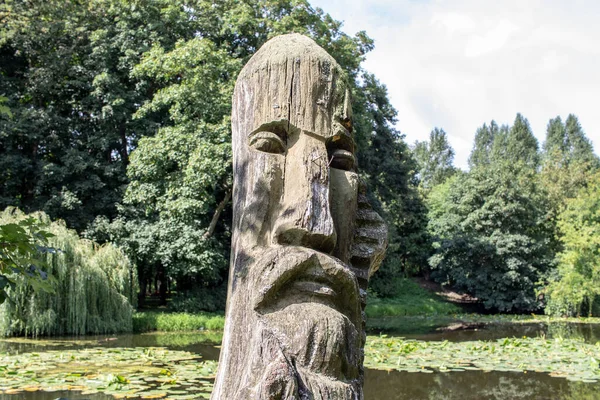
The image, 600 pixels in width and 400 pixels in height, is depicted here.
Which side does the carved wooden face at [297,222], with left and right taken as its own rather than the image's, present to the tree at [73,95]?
back

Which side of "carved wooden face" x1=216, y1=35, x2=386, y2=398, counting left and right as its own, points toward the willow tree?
back

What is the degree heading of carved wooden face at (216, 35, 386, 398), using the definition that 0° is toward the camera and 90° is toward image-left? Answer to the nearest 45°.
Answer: approximately 315°

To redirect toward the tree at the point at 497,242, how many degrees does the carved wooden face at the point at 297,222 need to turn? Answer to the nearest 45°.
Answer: approximately 135° to its left

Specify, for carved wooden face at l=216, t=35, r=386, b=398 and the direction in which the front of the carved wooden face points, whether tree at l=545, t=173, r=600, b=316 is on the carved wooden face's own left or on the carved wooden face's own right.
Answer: on the carved wooden face's own left

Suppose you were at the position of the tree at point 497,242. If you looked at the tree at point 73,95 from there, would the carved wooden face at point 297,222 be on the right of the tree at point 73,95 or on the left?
left

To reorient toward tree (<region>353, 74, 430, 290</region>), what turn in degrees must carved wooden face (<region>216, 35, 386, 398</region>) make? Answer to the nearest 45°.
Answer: approximately 135° to its left

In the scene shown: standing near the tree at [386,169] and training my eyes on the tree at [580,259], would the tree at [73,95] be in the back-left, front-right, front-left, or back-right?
back-right
